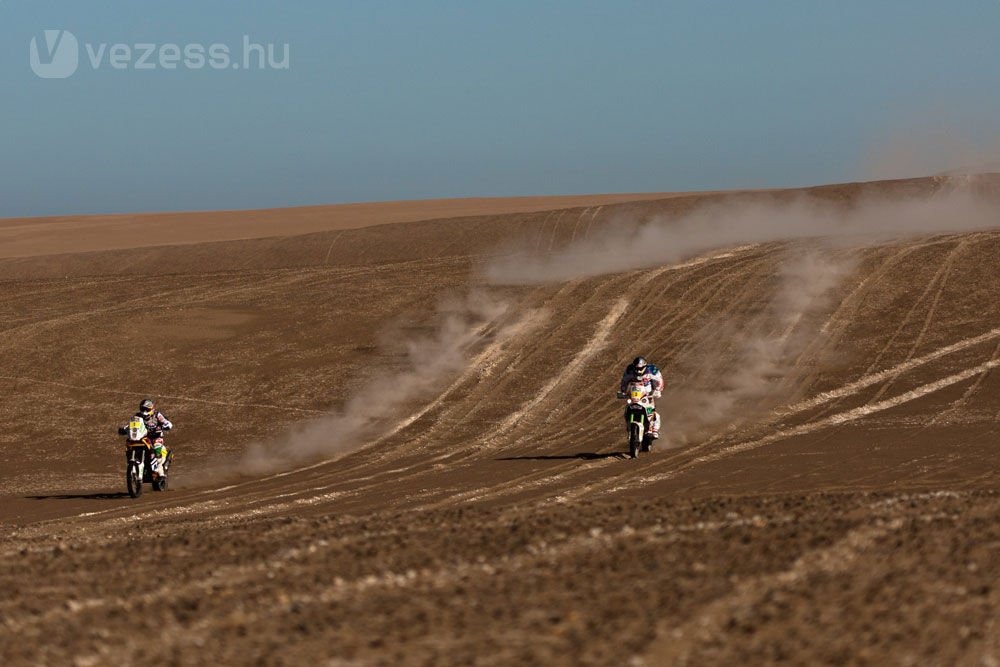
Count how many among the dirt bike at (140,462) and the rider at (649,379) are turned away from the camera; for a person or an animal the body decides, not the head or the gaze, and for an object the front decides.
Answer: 0

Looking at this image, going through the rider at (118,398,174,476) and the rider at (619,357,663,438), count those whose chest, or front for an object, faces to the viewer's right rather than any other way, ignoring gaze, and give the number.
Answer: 0

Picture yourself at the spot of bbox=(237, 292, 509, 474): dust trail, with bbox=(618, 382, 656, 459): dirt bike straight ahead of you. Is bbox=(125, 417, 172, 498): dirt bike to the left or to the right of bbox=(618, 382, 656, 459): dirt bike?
right

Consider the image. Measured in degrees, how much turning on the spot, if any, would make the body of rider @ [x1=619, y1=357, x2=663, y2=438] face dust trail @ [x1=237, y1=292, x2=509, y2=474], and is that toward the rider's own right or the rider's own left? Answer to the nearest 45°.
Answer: approximately 135° to the rider's own right

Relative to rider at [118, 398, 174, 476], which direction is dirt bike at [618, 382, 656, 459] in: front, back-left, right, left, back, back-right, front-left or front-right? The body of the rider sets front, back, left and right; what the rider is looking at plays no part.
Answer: back-left

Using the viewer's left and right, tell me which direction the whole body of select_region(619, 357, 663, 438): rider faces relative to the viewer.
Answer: facing the viewer

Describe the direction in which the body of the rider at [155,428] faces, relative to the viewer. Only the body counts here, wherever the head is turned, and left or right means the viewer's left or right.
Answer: facing the viewer and to the left of the viewer

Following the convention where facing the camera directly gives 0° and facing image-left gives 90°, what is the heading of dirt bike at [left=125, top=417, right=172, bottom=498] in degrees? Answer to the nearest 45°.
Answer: approximately 45°

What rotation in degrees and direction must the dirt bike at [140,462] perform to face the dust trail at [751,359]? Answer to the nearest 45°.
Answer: approximately 180°

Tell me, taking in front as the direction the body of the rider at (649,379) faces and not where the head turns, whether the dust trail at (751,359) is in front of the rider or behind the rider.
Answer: behind

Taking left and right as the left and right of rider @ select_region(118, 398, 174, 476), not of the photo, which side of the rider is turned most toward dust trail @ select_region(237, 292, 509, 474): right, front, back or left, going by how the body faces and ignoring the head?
back
